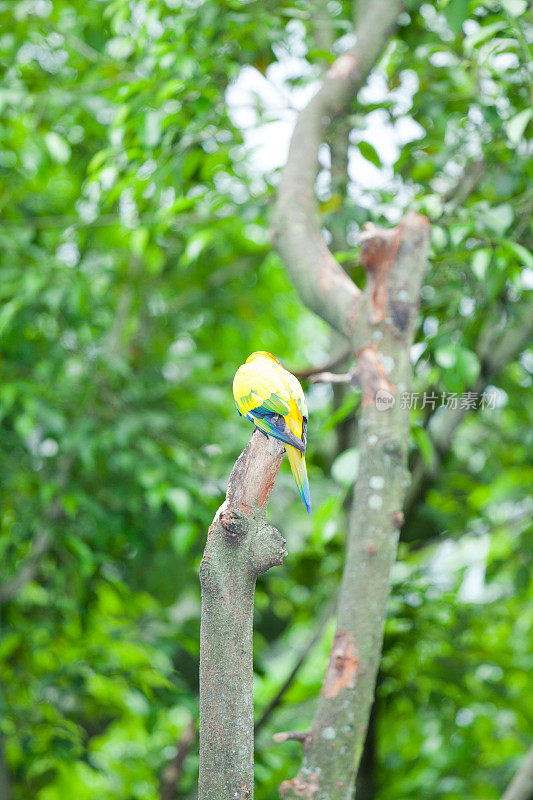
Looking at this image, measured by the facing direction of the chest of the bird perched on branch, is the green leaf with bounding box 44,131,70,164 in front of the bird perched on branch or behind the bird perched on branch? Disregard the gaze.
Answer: in front

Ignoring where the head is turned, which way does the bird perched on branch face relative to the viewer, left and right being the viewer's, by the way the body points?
facing away from the viewer and to the left of the viewer

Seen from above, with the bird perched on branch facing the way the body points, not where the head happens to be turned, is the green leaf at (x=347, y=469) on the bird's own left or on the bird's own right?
on the bird's own right

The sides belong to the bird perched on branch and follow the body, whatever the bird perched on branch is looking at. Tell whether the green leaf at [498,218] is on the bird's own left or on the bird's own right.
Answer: on the bird's own right

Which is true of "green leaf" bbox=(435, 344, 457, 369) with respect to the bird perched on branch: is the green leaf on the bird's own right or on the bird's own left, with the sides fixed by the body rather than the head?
on the bird's own right

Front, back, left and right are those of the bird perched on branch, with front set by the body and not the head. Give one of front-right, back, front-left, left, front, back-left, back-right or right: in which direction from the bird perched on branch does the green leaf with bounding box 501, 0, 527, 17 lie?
front-right

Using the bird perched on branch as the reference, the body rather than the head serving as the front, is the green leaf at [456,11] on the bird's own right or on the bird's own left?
on the bird's own right

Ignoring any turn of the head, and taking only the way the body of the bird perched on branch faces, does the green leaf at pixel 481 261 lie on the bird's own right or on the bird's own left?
on the bird's own right
